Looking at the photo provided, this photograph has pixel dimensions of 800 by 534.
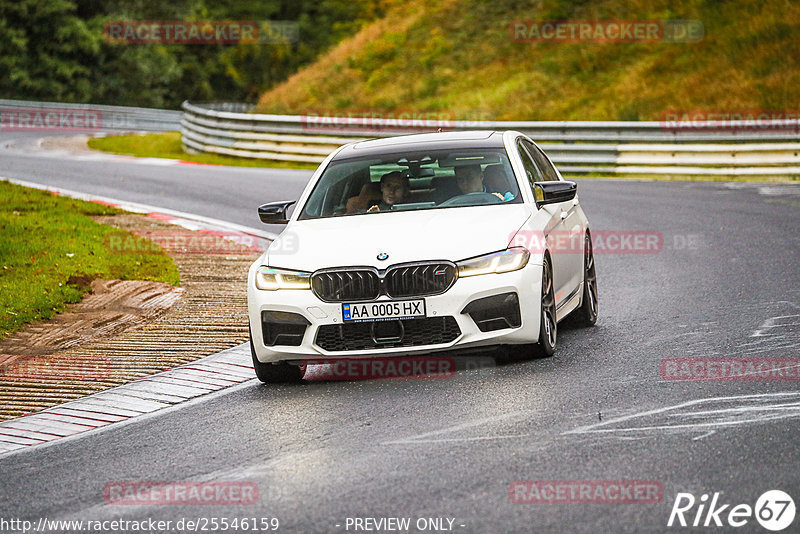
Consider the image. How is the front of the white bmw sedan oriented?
toward the camera

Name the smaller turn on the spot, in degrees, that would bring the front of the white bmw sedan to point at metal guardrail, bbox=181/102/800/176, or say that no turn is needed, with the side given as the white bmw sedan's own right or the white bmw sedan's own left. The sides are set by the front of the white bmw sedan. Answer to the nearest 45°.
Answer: approximately 180°

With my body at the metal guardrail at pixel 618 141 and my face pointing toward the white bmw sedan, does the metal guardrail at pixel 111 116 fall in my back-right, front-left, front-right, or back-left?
back-right

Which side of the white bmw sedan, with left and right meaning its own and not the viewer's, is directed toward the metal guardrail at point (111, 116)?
back
